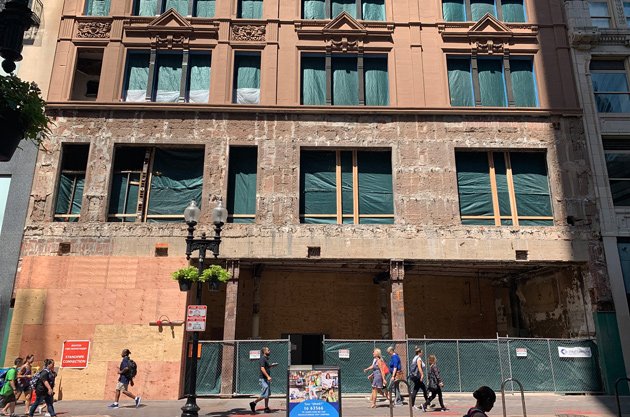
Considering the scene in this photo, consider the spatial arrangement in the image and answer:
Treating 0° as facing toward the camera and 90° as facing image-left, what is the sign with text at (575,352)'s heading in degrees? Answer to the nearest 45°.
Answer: approximately 0°

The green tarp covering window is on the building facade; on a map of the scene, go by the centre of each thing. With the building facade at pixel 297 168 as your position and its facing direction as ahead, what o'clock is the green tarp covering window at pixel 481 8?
The green tarp covering window is roughly at 9 o'clock from the building facade.

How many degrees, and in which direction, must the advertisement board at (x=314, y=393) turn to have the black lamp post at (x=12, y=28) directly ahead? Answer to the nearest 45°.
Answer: approximately 45° to its right

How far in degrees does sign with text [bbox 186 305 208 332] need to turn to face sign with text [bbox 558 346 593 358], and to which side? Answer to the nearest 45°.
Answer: approximately 90° to its left
